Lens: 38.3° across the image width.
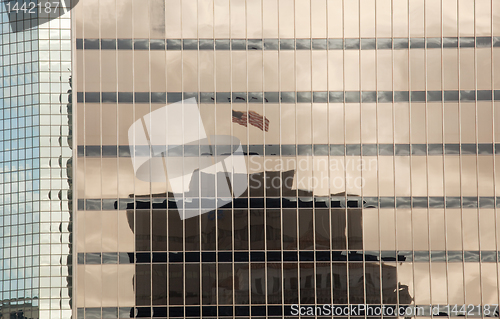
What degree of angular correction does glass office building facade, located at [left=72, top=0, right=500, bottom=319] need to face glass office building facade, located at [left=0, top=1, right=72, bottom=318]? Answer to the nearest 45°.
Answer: approximately 90° to its right

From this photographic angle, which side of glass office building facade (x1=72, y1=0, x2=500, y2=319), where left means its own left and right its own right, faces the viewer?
front
